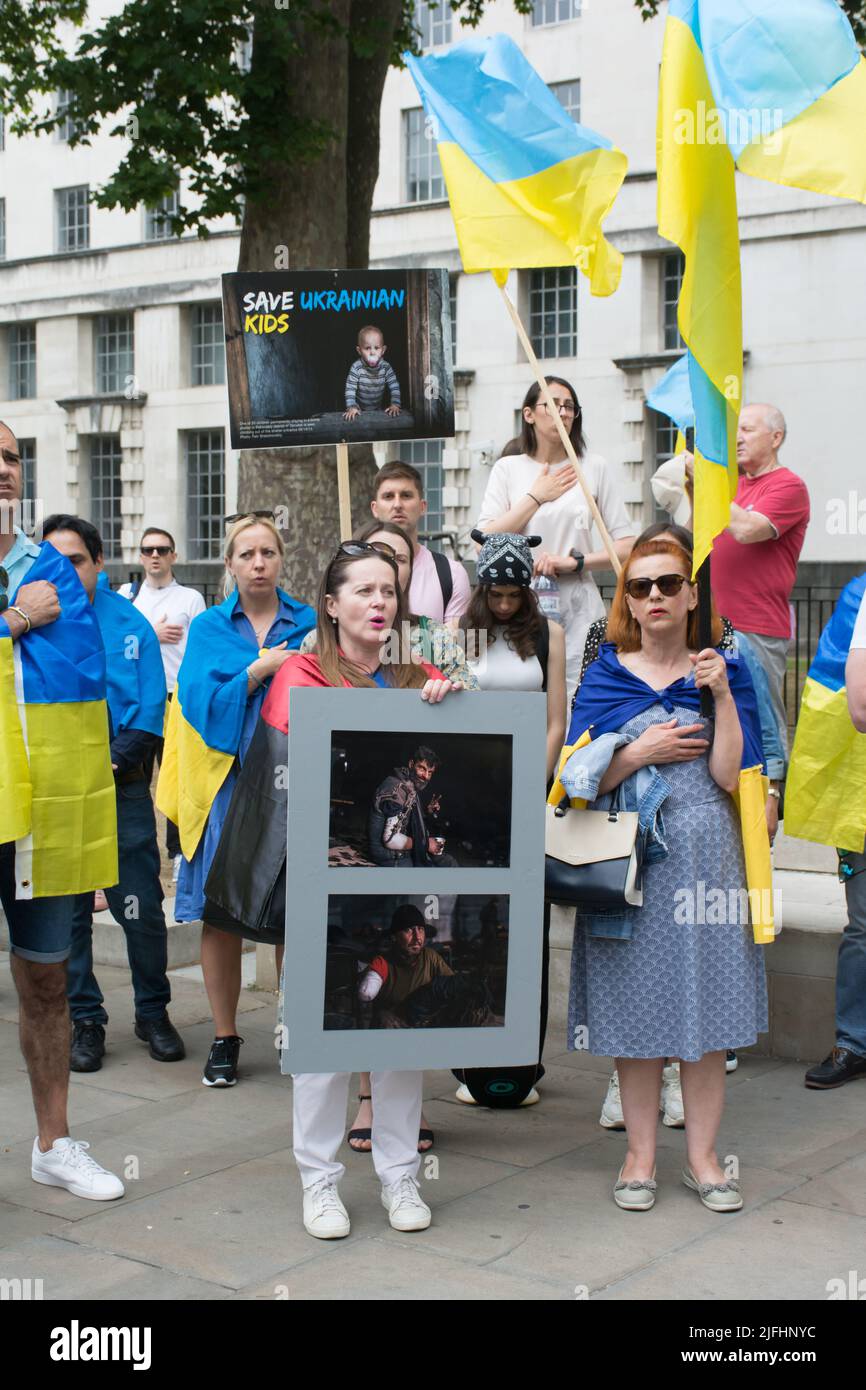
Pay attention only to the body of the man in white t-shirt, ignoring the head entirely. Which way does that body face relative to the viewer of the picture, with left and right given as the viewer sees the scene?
facing the viewer

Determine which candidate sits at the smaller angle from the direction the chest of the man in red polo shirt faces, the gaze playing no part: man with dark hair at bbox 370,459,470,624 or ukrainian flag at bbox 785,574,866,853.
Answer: the man with dark hair

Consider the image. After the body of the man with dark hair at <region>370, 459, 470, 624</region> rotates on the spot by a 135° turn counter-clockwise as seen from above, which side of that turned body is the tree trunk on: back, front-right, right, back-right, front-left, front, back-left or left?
front-left

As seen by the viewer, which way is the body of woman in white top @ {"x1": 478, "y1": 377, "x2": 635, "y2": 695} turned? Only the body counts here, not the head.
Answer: toward the camera

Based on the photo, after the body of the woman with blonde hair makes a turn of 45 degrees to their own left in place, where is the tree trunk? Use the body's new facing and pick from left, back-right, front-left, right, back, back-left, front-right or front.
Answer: left

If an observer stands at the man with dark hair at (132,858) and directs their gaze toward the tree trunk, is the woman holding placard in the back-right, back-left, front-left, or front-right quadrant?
back-right

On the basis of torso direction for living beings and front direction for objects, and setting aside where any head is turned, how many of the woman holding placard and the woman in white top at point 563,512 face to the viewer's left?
0

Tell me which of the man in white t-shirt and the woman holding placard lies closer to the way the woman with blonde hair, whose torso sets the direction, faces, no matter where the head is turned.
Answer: the woman holding placard

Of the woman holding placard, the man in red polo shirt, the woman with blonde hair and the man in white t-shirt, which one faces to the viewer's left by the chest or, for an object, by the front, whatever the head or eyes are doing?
the man in red polo shirt

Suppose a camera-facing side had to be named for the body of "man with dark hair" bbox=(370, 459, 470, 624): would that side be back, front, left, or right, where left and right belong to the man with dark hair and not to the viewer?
front

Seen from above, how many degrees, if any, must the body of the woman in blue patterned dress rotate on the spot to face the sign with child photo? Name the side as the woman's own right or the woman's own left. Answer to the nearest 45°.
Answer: approximately 135° to the woman's own right
